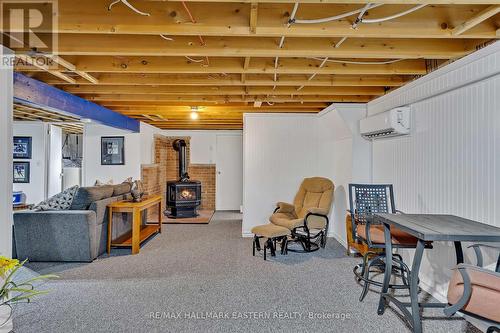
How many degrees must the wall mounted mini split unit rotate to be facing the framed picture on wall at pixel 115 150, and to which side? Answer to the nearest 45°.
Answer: approximately 45° to its right

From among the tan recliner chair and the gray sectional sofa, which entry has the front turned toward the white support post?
the tan recliner chair

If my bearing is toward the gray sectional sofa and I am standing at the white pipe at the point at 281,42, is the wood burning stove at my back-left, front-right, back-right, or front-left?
front-right

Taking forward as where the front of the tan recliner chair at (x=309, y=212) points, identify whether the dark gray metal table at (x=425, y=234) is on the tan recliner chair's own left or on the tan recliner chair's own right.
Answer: on the tan recliner chair's own left

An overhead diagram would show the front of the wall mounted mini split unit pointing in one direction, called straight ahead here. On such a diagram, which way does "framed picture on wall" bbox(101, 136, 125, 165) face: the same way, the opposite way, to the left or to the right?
to the left

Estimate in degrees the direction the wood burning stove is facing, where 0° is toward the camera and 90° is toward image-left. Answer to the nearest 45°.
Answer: approximately 315°

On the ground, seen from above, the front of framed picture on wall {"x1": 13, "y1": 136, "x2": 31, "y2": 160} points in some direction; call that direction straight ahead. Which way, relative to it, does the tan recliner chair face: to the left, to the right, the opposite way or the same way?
to the right

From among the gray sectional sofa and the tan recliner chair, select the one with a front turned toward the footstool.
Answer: the tan recliner chair

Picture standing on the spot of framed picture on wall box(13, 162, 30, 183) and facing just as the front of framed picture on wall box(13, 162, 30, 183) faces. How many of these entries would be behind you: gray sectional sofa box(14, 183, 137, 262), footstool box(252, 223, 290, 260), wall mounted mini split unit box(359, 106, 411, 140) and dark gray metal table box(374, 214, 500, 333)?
0

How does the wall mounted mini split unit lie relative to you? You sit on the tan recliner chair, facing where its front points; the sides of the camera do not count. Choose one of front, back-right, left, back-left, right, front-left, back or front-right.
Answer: left

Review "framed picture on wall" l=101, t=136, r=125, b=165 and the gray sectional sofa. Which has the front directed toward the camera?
the framed picture on wall

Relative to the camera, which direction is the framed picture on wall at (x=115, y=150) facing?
toward the camera

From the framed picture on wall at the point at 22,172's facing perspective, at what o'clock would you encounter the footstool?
The footstool is roughly at 11 o'clock from the framed picture on wall.

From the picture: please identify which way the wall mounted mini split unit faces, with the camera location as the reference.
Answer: facing the viewer and to the left of the viewer

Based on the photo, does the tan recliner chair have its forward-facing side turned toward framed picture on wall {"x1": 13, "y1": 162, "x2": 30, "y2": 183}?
no

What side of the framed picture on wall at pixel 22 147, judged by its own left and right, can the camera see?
front
